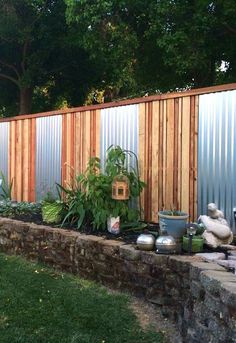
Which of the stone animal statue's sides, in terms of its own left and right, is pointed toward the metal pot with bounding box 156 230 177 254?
front

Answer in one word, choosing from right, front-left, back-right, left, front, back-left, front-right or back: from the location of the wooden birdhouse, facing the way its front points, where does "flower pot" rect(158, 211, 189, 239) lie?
front-left

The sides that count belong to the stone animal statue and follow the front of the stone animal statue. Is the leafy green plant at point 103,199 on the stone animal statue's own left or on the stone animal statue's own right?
on the stone animal statue's own right

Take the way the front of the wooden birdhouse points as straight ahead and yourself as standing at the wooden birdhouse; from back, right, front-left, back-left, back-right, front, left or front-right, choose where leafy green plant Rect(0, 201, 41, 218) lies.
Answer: back-right

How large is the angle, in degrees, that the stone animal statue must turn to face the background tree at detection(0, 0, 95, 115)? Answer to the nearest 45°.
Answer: approximately 90° to its right

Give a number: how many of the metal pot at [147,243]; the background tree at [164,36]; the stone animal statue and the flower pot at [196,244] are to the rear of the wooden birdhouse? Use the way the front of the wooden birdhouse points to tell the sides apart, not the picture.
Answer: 1

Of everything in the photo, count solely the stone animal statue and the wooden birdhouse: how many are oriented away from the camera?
0

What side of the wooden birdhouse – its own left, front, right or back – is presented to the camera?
front

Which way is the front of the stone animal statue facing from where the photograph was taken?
facing the viewer and to the left of the viewer

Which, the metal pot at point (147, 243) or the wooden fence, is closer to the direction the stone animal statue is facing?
the metal pot
